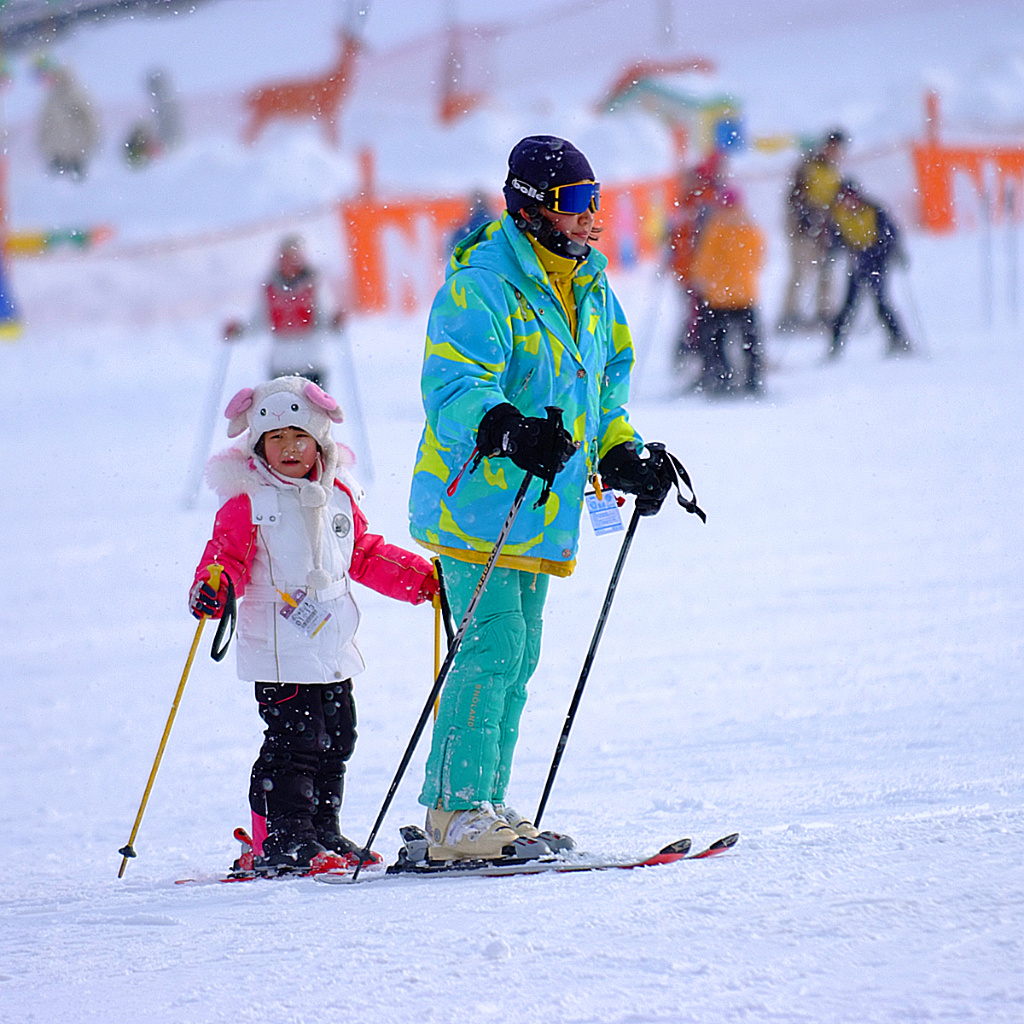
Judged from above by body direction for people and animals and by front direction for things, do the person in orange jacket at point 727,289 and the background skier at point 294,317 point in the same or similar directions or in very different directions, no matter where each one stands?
very different directions

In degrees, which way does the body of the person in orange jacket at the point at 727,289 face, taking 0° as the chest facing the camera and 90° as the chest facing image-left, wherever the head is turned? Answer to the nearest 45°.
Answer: approximately 180°

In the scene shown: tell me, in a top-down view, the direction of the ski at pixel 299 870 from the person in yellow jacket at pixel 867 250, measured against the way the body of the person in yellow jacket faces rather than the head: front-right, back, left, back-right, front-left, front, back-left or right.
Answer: front-left

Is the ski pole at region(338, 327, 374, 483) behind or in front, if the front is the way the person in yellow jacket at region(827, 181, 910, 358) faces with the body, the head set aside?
in front

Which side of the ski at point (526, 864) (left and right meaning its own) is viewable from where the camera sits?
right

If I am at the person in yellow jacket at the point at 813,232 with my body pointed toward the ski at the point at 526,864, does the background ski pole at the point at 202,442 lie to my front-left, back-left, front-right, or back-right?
front-right

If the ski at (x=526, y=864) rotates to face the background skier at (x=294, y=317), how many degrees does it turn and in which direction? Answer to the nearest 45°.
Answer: approximately 90° to its left

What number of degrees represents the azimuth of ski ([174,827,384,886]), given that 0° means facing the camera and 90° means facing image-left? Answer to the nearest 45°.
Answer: approximately 270°

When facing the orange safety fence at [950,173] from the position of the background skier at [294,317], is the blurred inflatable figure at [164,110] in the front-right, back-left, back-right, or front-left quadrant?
front-left

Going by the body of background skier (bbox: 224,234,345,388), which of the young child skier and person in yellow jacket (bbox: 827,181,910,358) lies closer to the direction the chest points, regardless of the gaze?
the young child skier

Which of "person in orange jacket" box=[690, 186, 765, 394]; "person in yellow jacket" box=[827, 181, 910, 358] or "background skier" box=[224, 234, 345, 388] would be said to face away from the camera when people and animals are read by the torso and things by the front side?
the person in orange jacket

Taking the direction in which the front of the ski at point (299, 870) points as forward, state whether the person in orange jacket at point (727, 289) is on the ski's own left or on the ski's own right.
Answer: on the ski's own left

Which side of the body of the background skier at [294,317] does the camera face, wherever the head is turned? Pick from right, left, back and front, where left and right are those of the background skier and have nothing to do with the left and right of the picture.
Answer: front

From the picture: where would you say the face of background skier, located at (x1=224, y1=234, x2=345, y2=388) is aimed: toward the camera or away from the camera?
toward the camera

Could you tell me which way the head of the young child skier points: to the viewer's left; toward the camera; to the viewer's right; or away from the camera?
toward the camera

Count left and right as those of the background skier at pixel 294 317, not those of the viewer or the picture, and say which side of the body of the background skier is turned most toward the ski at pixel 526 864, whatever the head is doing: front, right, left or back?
front

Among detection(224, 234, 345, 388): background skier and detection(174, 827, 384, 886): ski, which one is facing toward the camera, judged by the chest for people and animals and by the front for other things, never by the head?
the background skier

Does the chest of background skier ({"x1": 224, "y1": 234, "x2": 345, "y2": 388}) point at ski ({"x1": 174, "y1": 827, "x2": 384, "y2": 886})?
yes
